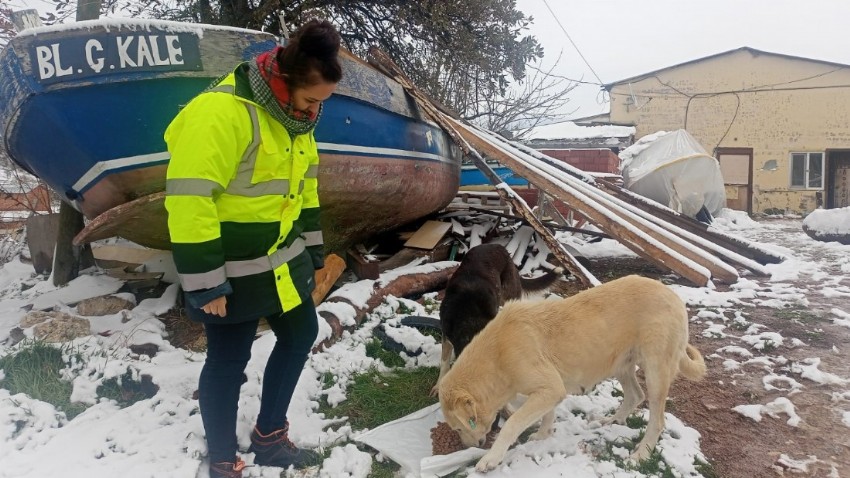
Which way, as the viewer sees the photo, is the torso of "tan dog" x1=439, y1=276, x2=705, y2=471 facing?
to the viewer's left

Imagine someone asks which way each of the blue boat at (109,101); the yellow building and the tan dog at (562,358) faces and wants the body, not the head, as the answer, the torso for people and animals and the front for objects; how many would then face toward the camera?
1

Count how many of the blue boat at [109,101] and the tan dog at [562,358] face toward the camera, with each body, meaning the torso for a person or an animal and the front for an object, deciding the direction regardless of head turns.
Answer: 0

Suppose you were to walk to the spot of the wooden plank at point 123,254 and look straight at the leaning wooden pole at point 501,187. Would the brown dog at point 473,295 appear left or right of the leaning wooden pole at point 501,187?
right

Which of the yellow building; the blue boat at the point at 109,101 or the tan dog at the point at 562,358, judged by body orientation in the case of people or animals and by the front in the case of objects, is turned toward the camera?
the yellow building

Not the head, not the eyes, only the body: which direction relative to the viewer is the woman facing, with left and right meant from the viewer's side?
facing the viewer and to the right of the viewer

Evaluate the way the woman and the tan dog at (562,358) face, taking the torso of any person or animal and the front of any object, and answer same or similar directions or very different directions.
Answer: very different directions

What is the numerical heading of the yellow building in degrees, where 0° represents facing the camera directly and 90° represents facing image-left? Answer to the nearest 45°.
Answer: approximately 0°

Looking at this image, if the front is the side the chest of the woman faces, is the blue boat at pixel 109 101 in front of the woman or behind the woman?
behind

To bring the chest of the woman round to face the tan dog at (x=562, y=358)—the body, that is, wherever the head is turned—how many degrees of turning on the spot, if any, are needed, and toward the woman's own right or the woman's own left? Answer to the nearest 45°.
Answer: approximately 45° to the woman's own left

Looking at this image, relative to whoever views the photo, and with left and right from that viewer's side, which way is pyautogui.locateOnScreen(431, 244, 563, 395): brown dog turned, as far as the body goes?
facing the viewer and to the left of the viewer
